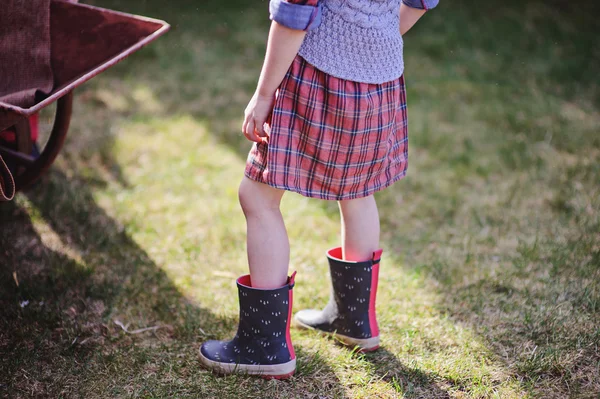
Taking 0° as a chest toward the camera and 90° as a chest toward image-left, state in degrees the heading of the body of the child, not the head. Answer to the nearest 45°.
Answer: approximately 135°

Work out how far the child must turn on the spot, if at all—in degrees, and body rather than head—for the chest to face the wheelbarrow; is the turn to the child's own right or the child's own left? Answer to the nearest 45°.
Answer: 0° — they already face it
